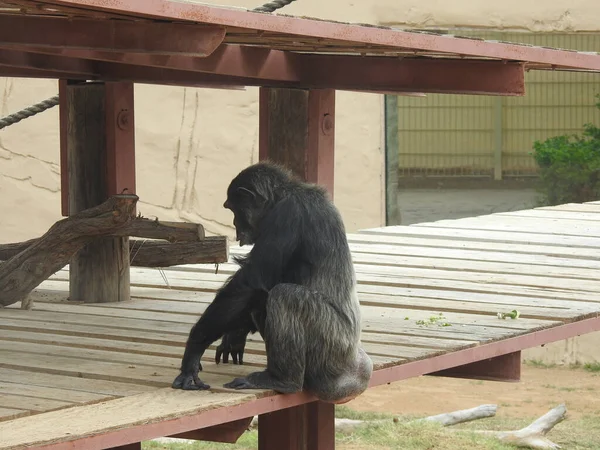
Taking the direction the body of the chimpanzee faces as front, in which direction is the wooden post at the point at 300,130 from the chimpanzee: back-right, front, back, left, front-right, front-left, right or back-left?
right

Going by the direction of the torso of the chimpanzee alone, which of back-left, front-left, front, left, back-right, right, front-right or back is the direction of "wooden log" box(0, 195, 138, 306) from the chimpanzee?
front-right

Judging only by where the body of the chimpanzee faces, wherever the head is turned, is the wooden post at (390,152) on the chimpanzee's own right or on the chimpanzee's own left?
on the chimpanzee's own right

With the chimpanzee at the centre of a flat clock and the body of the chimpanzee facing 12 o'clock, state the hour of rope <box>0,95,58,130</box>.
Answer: The rope is roughly at 2 o'clock from the chimpanzee.

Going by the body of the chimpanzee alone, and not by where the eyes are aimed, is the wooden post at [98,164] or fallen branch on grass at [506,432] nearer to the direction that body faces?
the wooden post

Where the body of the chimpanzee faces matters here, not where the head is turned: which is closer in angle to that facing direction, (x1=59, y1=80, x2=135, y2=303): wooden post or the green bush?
the wooden post

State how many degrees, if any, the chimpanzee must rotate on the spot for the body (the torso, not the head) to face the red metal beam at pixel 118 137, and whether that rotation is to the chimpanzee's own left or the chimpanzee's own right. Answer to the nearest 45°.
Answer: approximately 45° to the chimpanzee's own right

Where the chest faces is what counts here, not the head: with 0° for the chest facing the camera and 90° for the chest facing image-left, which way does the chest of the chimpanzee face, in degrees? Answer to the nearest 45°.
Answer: approximately 90°

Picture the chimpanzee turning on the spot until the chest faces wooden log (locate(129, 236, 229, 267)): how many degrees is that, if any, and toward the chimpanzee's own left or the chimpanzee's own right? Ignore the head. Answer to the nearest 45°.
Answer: approximately 90° to the chimpanzee's own right
